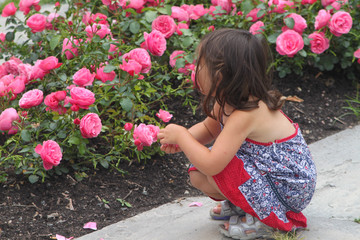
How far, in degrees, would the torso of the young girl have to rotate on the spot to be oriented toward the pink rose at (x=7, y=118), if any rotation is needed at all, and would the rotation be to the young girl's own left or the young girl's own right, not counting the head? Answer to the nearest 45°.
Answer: approximately 45° to the young girl's own left

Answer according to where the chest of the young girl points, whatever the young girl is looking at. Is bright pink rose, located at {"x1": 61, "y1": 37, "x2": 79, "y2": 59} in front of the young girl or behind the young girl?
in front

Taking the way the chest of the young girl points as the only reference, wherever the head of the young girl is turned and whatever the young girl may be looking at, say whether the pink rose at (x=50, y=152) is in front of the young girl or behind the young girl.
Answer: in front

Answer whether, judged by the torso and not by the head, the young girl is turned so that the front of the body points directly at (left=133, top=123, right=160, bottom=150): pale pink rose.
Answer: yes

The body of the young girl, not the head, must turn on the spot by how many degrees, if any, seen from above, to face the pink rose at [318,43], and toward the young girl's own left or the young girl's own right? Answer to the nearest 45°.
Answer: approximately 45° to the young girl's own right

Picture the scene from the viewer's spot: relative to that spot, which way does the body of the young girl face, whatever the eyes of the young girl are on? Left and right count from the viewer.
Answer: facing away from the viewer and to the left of the viewer

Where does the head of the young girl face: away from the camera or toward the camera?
away from the camera

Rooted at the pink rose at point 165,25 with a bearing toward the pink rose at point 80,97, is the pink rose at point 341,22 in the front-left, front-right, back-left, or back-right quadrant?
back-left

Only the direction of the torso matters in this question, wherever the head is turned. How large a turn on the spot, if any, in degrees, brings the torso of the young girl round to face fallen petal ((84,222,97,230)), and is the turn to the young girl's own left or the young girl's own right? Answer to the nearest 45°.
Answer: approximately 45° to the young girl's own left

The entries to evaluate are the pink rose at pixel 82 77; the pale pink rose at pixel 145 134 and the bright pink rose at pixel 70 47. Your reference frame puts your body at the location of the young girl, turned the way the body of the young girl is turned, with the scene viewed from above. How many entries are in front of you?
3

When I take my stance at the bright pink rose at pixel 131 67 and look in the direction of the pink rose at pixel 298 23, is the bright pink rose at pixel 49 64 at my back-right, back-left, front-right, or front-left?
back-left
